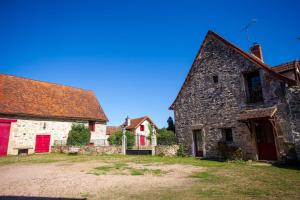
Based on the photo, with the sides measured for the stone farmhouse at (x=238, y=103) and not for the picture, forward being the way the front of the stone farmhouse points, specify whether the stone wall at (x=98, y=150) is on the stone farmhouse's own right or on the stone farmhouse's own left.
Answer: on the stone farmhouse's own right

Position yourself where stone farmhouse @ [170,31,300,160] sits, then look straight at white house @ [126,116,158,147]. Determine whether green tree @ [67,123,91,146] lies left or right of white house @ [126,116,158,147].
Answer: left

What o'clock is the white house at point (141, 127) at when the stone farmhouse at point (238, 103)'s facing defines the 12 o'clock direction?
The white house is roughly at 3 o'clock from the stone farmhouse.

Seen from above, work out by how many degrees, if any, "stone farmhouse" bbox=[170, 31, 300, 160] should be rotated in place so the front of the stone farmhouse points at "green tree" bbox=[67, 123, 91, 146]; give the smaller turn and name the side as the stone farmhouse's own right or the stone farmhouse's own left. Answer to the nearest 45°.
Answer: approximately 45° to the stone farmhouse's own right

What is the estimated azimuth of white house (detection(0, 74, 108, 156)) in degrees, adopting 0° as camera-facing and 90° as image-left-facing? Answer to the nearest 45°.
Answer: approximately 315°

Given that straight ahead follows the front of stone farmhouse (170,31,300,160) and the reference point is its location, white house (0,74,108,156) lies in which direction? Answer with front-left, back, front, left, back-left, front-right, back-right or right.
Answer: front-right

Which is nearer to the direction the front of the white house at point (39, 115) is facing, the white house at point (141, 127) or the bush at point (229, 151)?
the bush

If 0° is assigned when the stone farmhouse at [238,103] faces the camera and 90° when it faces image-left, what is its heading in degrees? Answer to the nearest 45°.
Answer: approximately 45°

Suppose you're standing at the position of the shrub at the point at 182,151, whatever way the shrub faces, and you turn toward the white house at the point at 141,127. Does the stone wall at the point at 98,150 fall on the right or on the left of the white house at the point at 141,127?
left

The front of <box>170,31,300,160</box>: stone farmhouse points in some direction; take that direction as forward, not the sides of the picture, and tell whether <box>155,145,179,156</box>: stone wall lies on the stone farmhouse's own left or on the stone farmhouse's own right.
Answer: on the stone farmhouse's own right
